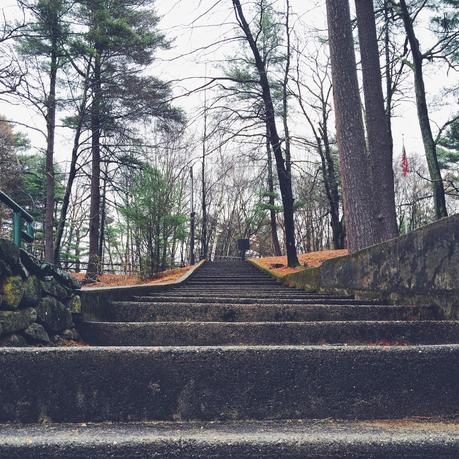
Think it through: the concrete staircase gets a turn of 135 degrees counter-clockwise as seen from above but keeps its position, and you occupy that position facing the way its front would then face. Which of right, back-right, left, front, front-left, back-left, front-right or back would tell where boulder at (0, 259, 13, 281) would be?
left

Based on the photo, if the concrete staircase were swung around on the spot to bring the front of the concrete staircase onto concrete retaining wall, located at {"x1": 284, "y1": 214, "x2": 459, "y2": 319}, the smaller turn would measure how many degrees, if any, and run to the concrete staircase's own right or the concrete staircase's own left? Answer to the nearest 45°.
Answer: approximately 135° to the concrete staircase's own left

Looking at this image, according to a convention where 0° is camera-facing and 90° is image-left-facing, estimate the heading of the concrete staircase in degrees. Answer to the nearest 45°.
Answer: approximately 0°

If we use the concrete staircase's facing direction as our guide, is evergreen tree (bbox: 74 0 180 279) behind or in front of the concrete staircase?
behind
